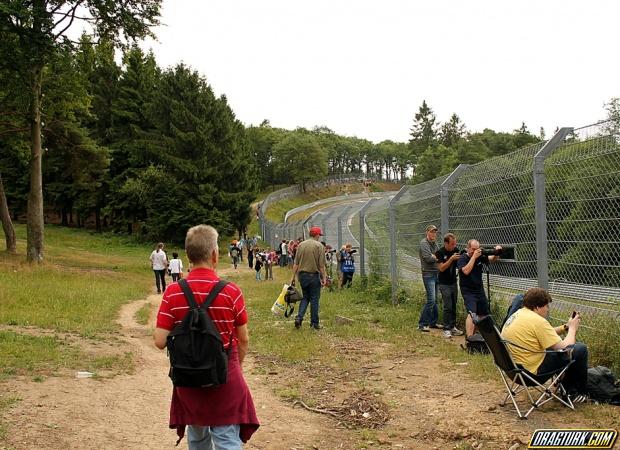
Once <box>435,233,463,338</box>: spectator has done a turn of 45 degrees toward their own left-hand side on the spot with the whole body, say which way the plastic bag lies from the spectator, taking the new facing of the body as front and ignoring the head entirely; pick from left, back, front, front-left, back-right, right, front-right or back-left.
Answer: back-left

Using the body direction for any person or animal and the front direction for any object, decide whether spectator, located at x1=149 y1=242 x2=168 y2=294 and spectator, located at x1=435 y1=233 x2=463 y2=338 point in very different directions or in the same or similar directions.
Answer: very different directions

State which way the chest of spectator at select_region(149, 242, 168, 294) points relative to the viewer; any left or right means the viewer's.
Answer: facing away from the viewer

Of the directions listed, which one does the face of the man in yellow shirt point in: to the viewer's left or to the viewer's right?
to the viewer's right

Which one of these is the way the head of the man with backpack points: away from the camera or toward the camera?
away from the camera

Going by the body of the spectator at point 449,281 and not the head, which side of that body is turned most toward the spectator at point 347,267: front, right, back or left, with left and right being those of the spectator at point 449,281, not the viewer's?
back

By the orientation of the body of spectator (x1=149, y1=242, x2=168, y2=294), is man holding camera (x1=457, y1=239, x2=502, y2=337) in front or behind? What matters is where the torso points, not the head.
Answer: behind

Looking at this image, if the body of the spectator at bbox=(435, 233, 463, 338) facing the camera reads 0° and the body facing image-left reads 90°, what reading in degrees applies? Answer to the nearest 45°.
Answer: approximately 315°

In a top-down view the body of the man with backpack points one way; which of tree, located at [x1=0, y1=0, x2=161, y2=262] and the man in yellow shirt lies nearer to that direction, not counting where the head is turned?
the tree

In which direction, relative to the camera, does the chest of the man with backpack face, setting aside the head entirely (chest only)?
away from the camera
